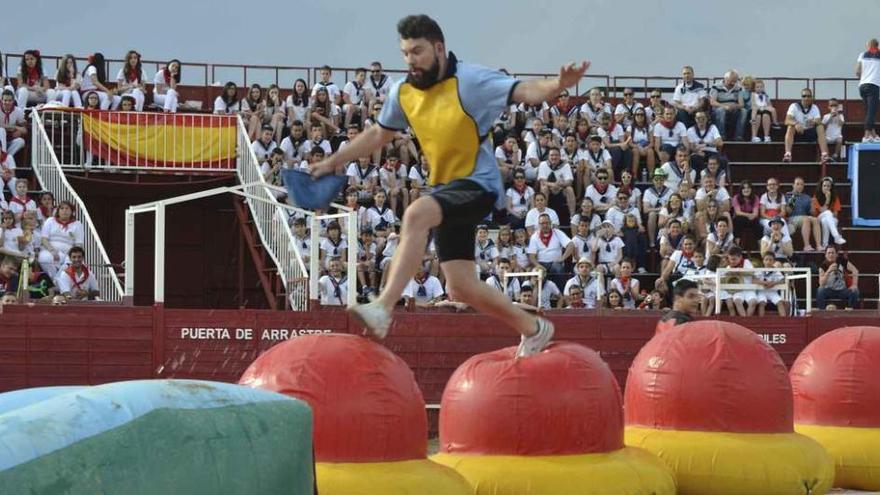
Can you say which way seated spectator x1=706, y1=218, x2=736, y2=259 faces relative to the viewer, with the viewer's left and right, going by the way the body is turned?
facing the viewer and to the left of the viewer

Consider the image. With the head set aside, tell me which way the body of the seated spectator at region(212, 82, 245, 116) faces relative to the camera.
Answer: toward the camera

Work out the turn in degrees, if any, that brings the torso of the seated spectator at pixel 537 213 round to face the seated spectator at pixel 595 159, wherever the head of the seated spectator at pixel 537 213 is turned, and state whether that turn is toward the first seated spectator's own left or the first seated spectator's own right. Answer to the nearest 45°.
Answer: approximately 135° to the first seated spectator's own left

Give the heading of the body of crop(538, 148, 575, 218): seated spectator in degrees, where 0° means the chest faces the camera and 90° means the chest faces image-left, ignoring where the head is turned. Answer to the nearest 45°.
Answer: approximately 0°

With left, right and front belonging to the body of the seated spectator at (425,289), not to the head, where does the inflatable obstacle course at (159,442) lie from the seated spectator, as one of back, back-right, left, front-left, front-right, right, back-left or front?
front

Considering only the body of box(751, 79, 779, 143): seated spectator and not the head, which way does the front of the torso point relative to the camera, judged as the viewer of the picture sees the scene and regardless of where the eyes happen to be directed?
toward the camera

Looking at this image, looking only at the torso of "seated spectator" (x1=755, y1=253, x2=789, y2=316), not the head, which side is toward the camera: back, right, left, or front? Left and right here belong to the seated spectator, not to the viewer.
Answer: front

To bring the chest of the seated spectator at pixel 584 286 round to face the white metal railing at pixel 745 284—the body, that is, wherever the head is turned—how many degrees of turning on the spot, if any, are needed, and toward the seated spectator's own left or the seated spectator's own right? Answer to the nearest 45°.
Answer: approximately 90° to the seated spectator's own left

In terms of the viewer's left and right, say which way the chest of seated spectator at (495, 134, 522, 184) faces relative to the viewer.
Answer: facing the viewer

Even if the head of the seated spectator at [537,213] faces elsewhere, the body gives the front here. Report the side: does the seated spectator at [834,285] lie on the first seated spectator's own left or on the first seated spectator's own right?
on the first seated spectator's own left
